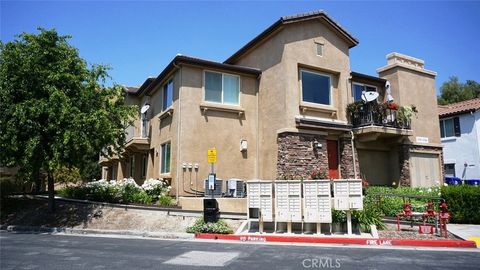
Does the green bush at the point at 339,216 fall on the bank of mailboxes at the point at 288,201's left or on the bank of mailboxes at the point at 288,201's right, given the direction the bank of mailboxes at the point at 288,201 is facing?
on its left

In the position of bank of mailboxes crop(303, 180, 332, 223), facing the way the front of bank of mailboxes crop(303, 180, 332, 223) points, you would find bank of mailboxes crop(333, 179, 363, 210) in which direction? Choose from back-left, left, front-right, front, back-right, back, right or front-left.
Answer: left

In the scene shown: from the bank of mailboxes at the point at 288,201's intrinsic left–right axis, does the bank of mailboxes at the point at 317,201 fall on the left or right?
on its left

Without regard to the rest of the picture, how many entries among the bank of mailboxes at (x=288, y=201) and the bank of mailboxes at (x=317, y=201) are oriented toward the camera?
2

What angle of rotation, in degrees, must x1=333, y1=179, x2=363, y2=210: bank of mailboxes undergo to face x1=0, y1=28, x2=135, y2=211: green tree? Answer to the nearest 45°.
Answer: approximately 90° to its right

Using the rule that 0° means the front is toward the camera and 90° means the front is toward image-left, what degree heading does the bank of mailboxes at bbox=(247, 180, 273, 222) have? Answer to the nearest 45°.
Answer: approximately 0°
